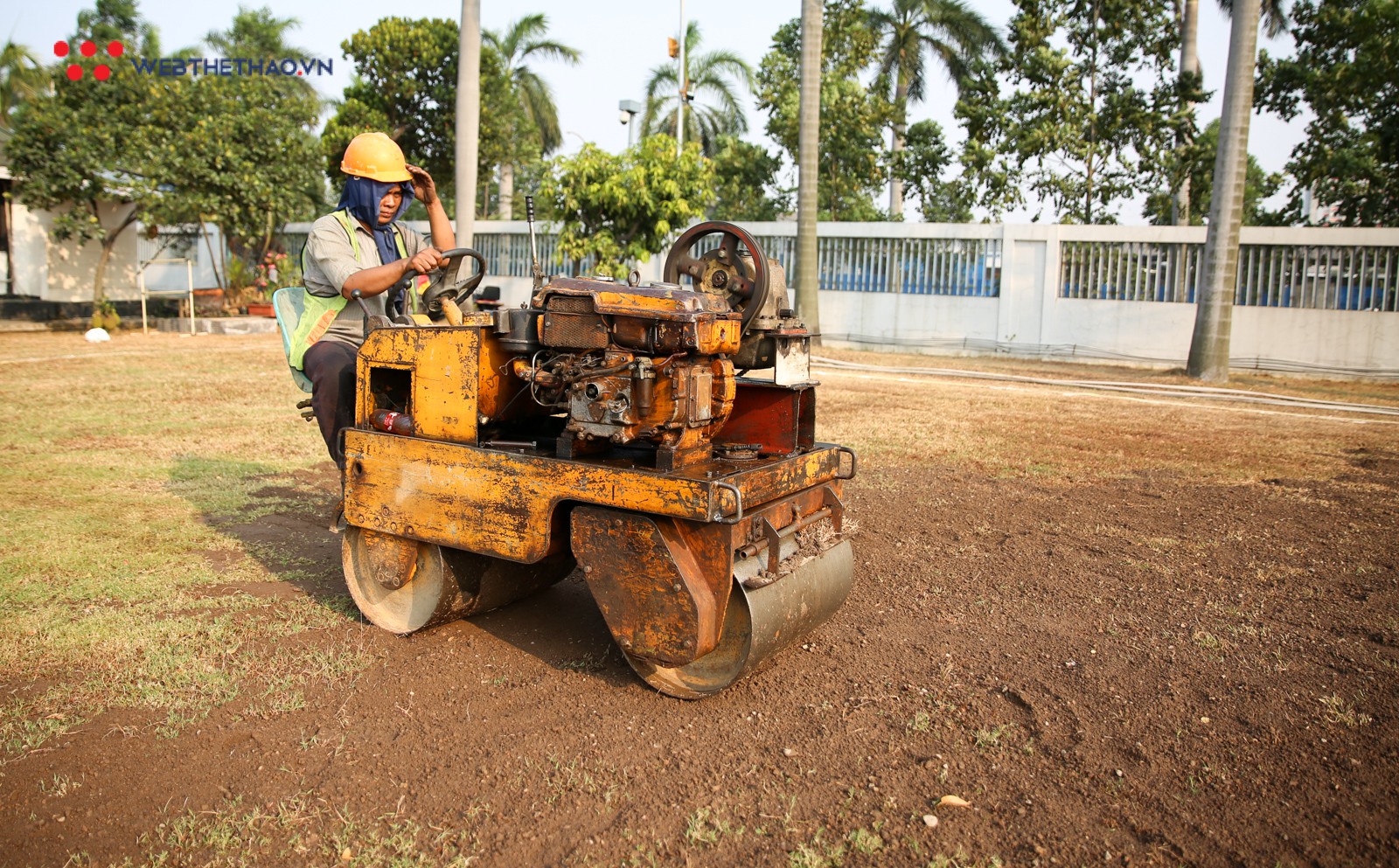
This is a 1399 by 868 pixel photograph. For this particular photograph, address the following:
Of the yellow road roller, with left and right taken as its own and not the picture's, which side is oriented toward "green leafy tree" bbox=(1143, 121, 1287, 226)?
left

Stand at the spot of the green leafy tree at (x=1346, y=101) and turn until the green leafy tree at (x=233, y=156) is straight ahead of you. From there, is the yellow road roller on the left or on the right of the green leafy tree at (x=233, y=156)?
left

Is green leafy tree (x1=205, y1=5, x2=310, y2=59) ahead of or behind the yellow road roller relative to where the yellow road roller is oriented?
behind

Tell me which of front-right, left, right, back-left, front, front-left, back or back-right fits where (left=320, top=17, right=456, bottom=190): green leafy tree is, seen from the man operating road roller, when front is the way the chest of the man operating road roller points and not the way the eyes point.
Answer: back-left

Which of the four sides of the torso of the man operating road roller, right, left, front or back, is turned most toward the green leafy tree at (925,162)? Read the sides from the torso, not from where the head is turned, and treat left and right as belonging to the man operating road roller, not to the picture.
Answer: left

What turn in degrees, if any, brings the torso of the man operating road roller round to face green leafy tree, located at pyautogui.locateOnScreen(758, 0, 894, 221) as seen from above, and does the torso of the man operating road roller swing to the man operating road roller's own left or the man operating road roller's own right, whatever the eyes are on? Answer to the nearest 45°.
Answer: approximately 90° to the man operating road roller's own left

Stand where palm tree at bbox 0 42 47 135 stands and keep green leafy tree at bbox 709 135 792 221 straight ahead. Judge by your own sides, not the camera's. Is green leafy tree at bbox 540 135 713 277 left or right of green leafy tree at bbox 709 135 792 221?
right

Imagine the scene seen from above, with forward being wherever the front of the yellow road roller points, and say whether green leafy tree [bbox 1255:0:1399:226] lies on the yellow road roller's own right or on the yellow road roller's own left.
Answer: on the yellow road roller's own left

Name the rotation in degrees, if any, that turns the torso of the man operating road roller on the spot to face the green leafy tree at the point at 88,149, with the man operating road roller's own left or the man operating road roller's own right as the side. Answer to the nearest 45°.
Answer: approximately 135° to the man operating road roller's own left

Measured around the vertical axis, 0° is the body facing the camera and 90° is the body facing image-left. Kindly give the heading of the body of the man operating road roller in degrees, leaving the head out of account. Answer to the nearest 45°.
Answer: approximately 315°

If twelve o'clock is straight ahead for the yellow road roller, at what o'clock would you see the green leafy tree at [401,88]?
The green leafy tree is roughly at 7 o'clock from the yellow road roller.
